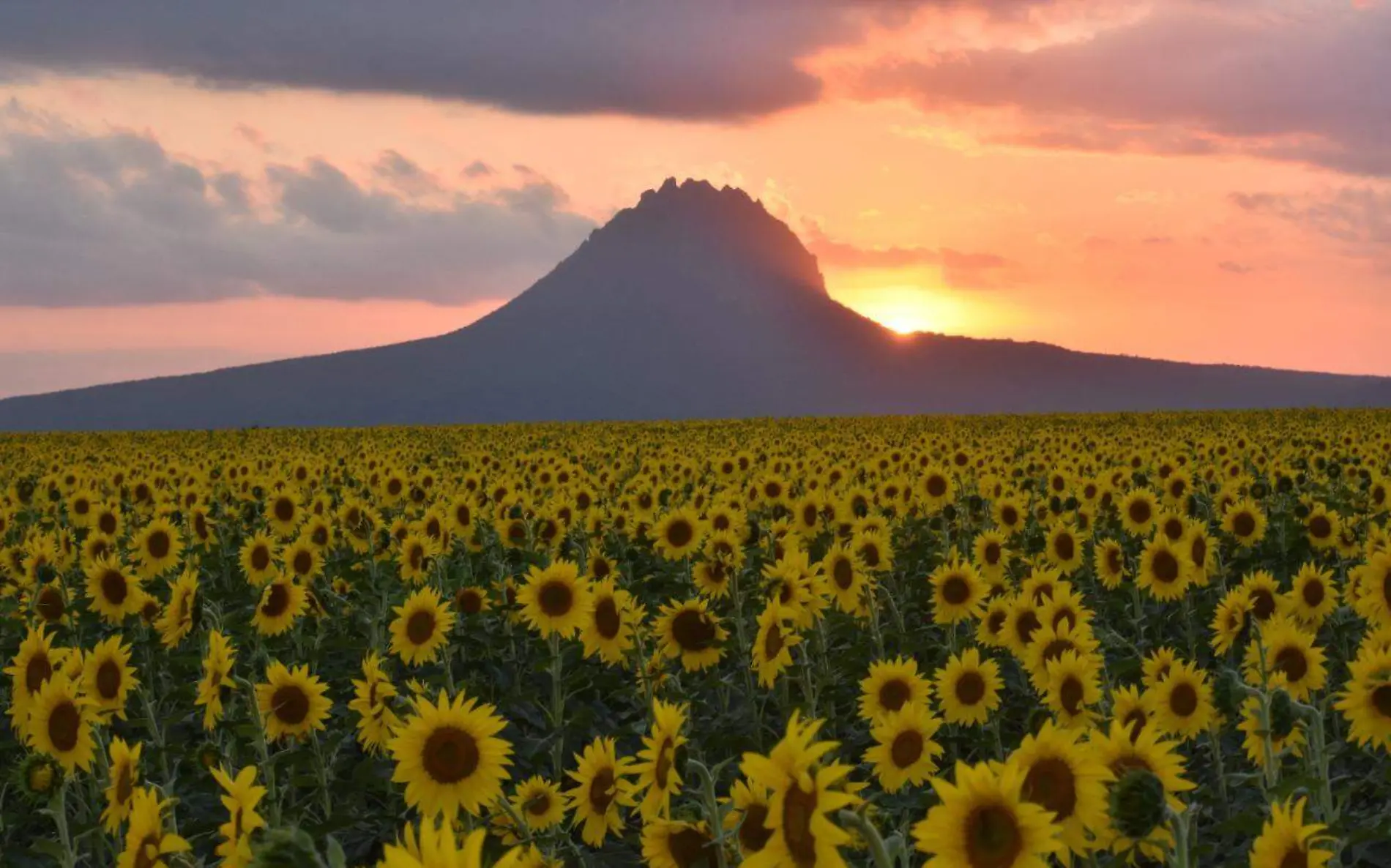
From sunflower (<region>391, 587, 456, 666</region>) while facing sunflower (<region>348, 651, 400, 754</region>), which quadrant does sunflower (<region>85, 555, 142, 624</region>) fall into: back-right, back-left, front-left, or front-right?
back-right

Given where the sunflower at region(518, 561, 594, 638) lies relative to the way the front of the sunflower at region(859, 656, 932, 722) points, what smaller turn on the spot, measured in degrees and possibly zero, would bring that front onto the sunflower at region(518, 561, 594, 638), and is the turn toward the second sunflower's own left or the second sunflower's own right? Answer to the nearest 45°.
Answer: approximately 135° to the second sunflower's own right

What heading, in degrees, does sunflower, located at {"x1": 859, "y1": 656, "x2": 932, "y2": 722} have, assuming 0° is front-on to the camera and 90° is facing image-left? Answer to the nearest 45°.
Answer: approximately 0°

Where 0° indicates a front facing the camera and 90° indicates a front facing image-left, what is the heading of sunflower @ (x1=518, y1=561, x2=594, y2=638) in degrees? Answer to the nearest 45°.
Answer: approximately 0°

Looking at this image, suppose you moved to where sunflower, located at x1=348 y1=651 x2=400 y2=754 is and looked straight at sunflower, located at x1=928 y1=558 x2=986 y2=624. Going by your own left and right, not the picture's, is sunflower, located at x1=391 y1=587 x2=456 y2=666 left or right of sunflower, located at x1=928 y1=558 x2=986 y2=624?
left

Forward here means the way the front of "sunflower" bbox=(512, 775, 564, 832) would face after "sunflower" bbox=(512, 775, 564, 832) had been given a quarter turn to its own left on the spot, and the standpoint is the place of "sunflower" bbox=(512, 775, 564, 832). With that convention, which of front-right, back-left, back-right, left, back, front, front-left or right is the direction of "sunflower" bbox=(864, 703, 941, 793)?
front

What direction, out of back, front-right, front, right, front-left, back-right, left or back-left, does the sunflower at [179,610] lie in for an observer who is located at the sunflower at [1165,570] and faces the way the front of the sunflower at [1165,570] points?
front-right

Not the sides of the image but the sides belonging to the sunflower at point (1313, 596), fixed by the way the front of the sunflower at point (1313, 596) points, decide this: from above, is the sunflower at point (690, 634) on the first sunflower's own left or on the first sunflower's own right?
on the first sunflower's own right

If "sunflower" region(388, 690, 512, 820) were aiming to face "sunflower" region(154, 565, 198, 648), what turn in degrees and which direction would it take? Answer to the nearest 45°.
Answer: approximately 135° to its right

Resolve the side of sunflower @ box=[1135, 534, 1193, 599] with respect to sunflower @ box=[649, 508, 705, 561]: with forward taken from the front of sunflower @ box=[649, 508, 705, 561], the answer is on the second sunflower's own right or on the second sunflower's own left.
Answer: on the second sunflower's own left

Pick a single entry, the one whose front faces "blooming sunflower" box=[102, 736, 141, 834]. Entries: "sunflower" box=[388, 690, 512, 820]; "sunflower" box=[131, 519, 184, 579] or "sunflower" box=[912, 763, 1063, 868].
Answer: "sunflower" box=[131, 519, 184, 579]
